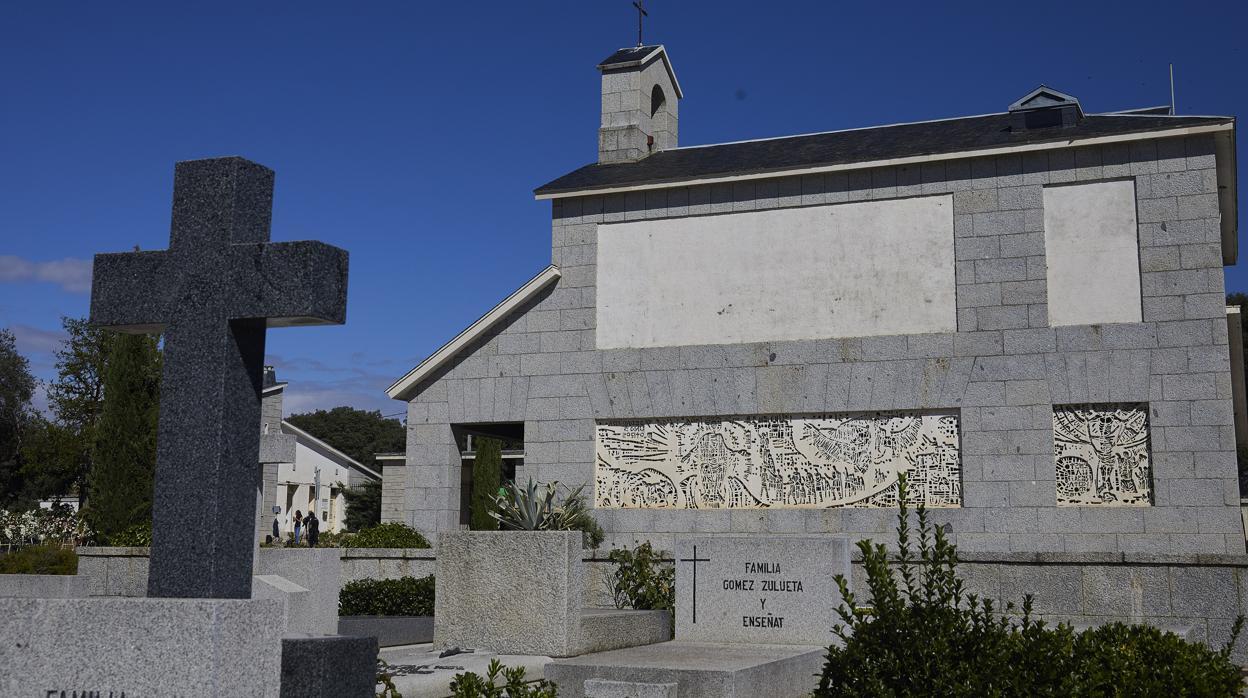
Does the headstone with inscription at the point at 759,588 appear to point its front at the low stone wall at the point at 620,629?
no

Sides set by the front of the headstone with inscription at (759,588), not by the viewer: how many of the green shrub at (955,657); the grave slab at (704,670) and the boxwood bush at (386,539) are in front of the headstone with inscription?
2

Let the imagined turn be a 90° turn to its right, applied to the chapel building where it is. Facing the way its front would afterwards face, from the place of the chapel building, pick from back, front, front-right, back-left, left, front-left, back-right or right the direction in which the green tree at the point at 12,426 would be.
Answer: front-left

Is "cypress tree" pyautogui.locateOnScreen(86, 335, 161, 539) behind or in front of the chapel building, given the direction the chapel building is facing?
in front

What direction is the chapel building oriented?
to the viewer's left

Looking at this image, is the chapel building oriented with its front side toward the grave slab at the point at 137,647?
no

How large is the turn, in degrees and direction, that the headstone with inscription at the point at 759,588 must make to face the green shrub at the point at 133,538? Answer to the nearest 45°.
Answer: approximately 135° to its right

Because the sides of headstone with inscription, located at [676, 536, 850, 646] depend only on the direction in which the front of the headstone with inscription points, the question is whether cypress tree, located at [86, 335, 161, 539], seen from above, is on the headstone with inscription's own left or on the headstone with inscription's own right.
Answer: on the headstone with inscription's own right

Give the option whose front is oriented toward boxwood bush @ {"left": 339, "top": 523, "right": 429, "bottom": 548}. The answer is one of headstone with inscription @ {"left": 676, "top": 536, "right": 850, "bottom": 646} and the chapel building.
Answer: the chapel building

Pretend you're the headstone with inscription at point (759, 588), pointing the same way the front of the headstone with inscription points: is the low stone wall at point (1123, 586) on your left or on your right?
on your left

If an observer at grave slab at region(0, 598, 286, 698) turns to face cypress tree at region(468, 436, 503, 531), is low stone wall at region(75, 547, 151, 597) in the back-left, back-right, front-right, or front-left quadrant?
front-left

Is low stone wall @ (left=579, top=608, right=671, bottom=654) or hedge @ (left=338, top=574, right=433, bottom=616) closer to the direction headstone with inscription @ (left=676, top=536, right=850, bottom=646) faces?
the low stone wall

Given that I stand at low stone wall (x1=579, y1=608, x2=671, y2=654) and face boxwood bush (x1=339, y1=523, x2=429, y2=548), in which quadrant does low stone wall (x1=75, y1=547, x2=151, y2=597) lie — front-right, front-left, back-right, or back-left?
front-left

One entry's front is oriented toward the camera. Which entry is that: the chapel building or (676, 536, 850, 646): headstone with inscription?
the headstone with inscription

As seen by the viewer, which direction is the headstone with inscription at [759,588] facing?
toward the camera

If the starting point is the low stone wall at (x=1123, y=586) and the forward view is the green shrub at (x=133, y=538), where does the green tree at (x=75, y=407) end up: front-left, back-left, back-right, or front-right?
front-right

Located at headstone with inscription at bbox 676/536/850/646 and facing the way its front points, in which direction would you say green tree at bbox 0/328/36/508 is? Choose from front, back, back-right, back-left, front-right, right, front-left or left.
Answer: back-right
